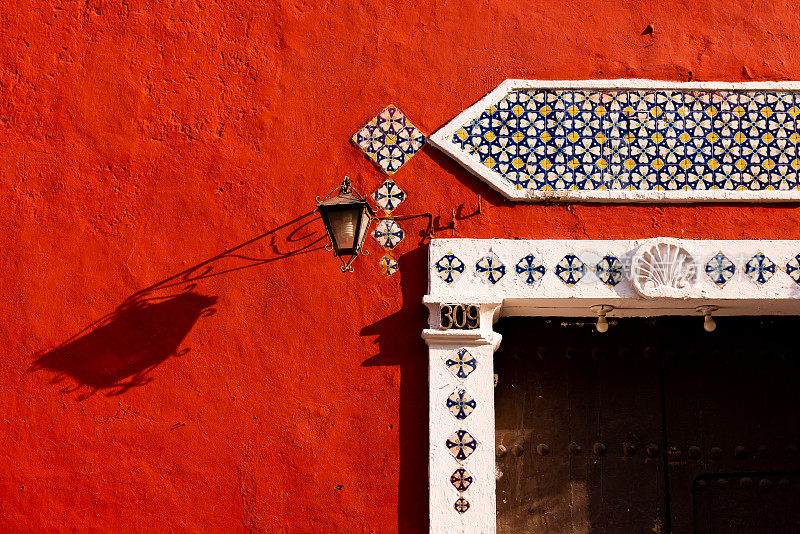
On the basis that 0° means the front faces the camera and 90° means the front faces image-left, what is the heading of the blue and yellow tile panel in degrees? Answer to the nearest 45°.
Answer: approximately 0°

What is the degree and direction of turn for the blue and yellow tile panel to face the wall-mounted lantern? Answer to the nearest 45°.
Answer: approximately 45° to its right

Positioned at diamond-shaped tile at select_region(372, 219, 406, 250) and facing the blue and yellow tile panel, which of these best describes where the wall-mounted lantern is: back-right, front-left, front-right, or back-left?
back-right

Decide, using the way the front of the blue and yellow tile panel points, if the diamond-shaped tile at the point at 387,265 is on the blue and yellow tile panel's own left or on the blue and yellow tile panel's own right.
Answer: on the blue and yellow tile panel's own right

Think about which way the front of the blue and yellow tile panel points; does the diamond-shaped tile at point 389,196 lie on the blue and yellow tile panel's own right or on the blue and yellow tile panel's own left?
on the blue and yellow tile panel's own right

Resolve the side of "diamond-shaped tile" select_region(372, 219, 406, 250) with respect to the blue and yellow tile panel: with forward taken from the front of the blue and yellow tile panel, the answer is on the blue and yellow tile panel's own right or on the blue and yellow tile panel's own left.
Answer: on the blue and yellow tile panel's own right
